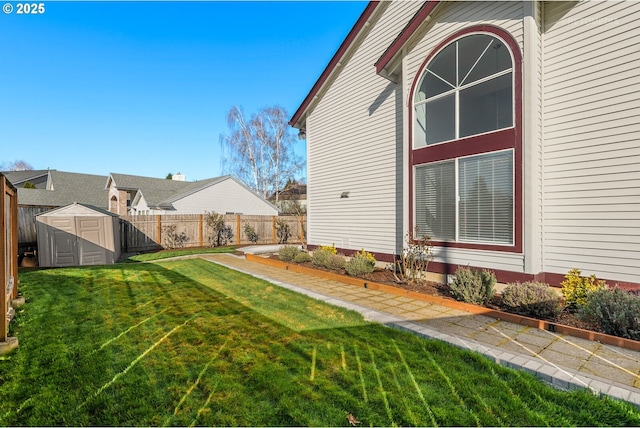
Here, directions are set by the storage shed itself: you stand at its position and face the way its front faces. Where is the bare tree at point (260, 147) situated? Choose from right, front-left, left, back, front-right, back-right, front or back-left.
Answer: back-left

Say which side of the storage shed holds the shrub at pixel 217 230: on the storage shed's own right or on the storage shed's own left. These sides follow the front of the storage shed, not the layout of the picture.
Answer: on the storage shed's own left

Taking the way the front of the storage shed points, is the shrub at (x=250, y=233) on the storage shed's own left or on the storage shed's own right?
on the storage shed's own left

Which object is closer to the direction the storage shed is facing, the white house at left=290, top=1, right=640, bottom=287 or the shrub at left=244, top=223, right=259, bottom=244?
the white house

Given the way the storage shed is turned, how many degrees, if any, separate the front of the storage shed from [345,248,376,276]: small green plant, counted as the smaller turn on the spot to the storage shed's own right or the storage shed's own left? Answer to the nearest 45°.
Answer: approximately 45° to the storage shed's own left

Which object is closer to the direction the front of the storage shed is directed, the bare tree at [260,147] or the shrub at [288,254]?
the shrub

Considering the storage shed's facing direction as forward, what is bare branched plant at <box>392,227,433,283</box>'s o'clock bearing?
The bare branched plant is roughly at 11 o'clock from the storage shed.

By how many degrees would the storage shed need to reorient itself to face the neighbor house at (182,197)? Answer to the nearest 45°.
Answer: approximately 135° to its left

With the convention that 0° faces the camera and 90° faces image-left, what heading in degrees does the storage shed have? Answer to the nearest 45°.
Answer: approximately 0°

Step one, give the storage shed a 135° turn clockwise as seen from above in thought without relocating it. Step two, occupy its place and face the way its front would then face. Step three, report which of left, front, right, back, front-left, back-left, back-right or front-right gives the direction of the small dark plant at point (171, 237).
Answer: right
